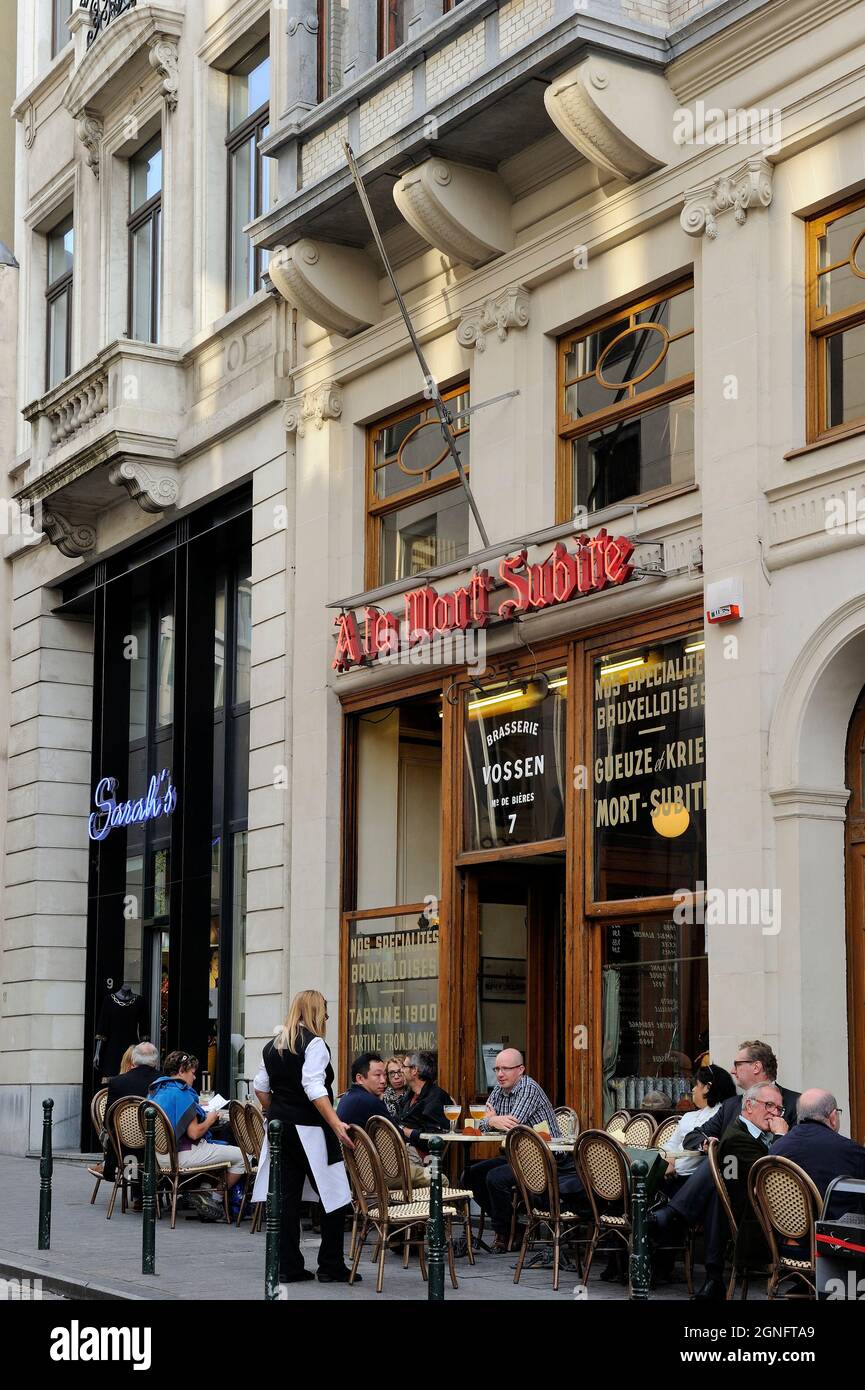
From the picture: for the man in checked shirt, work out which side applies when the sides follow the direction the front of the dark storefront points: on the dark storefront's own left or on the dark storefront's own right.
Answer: on the dark storefront's own left

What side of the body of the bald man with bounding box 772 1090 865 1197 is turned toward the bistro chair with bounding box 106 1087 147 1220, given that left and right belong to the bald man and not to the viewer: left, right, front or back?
left

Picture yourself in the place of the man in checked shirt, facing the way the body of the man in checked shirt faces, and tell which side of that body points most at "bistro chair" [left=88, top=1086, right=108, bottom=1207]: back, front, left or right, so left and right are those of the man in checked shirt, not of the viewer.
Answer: right

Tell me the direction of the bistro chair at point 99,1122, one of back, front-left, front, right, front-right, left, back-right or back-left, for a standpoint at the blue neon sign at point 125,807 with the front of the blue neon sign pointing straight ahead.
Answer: front-left

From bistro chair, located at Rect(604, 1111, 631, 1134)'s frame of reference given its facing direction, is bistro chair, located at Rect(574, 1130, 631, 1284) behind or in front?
in front

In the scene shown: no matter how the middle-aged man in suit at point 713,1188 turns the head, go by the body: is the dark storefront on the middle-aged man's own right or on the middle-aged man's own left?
on the middle-aged man's own right

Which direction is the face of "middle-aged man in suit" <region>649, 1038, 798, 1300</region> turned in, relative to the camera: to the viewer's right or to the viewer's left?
to the viewer's left

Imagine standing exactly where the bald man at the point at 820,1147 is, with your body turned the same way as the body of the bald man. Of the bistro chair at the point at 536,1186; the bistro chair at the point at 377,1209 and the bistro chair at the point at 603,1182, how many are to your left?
3

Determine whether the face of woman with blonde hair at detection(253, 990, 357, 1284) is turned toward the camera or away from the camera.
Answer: away from the camera

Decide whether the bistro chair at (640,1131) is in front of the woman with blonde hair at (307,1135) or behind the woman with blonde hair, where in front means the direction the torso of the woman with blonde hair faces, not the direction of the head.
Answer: in front

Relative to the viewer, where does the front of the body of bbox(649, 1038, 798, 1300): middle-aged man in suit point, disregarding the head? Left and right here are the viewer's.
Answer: facing the viewer and to the left of the viewer
